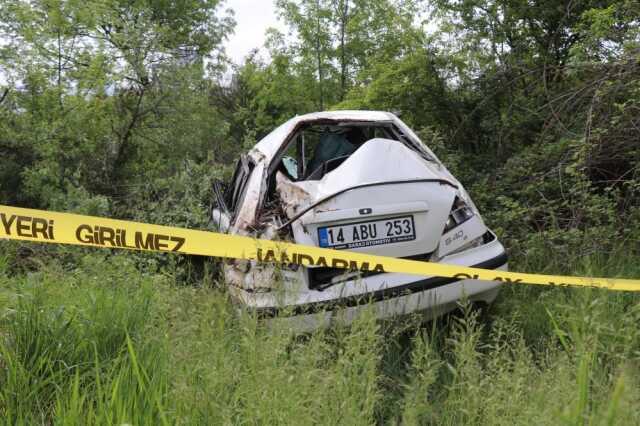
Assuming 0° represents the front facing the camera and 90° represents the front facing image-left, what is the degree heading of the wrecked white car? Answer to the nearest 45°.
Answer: approximately 180°
